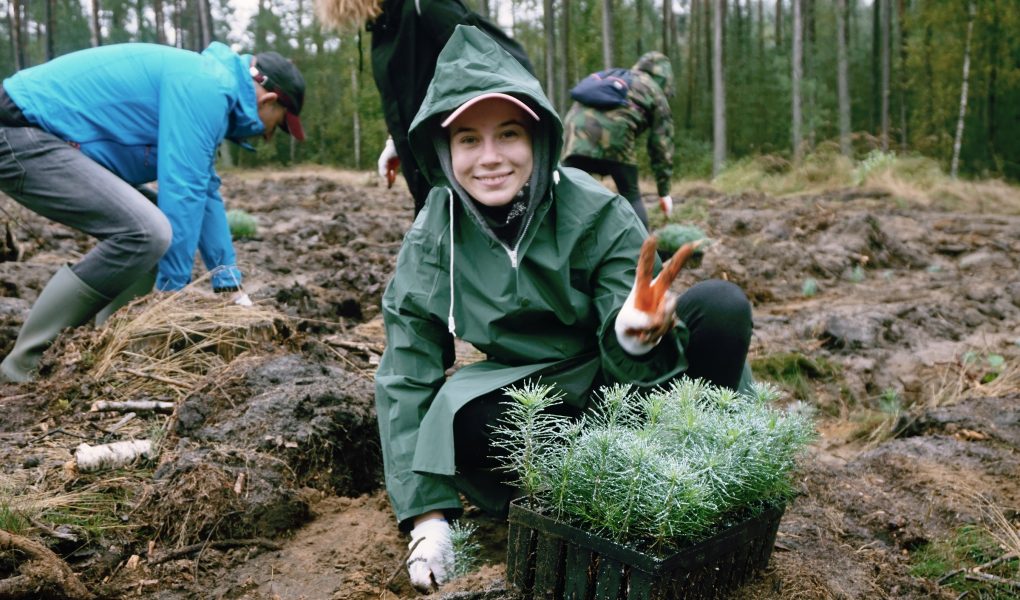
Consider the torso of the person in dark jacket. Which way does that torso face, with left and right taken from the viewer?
facing to the left of the viewer

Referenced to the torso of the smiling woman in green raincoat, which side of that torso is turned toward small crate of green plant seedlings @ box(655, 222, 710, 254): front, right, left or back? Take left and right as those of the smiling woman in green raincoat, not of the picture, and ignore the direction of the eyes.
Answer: back

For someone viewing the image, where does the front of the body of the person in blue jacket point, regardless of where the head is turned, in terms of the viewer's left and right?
facing to the right of the viewer

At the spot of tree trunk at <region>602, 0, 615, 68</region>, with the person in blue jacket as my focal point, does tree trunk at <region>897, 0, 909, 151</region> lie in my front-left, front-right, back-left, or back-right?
back-left

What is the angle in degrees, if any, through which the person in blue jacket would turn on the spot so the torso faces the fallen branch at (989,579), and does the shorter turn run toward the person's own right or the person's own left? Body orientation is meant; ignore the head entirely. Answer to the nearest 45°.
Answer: approximately 45° to the person's own right

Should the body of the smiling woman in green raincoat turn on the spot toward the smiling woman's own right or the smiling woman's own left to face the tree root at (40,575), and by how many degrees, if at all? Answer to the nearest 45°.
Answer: approximately 45° to the smiling woman's own right

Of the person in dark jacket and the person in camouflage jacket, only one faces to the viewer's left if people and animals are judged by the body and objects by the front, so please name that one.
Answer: the person in dark jacket

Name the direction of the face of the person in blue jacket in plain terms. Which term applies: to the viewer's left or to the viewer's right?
to the viewer's right

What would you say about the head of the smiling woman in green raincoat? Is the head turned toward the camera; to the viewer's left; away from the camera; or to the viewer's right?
toward the camera

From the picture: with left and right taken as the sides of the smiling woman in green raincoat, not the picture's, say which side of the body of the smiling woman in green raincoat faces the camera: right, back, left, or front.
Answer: front
